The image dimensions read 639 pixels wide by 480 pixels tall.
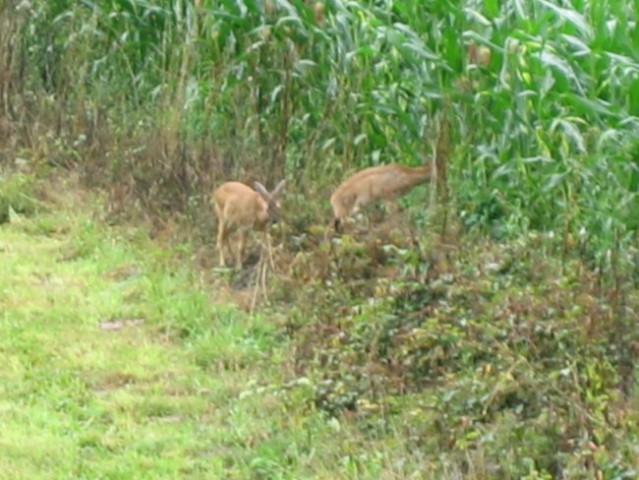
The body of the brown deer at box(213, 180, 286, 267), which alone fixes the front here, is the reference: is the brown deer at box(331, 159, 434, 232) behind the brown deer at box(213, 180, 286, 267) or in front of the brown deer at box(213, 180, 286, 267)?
in front

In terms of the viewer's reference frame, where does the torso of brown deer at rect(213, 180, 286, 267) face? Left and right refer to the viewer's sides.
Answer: facing the viewer and to the right of the viewer
